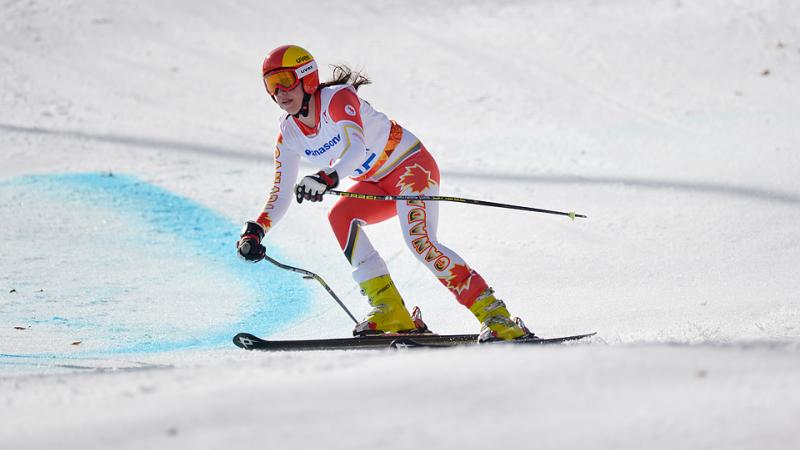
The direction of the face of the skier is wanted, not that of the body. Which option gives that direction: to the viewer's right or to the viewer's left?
to the viewer's left

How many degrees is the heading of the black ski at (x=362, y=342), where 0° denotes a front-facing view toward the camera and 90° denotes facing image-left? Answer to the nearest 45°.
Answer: approximately 90°

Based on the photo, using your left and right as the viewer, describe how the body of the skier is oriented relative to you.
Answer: facing the viewer and to the left of the viewer
